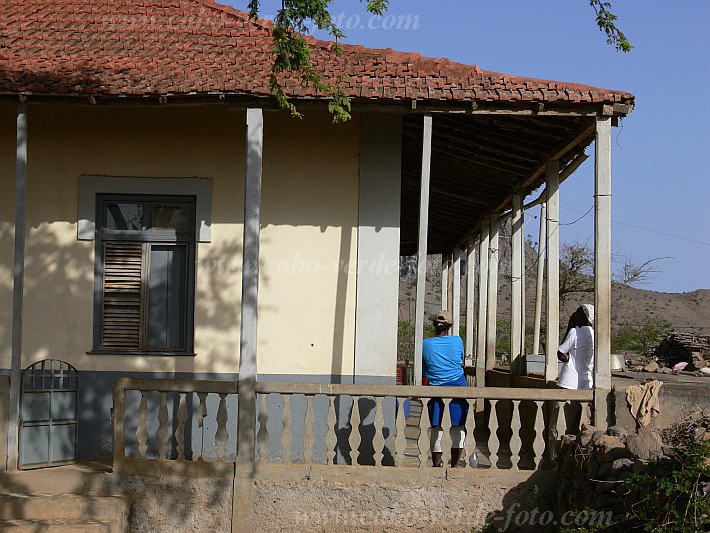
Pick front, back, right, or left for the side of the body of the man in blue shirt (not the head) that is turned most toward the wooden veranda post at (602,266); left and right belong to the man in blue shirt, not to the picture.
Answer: right

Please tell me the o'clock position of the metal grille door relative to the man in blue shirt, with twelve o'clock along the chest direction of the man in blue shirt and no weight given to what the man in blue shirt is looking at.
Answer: The metal grille door is roughly at 9 o'clock from the man in blue shirt.

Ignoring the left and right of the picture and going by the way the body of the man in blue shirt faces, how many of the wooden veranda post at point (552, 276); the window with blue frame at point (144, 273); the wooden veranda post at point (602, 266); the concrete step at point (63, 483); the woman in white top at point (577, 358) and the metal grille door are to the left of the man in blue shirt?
3

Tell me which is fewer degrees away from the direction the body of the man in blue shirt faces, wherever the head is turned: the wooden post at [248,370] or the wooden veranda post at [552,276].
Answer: the wooden veranda post

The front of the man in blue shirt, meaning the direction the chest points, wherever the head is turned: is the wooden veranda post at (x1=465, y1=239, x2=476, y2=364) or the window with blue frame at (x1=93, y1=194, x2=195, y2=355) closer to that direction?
the wooden veranda post

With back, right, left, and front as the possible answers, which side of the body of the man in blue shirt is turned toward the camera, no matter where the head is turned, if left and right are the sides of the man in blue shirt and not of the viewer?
back

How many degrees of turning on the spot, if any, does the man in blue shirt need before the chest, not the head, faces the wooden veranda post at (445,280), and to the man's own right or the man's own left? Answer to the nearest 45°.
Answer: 0° — they already face it

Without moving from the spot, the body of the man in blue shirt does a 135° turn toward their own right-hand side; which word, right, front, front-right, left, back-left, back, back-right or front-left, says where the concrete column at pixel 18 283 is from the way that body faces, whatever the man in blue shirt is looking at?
back-right

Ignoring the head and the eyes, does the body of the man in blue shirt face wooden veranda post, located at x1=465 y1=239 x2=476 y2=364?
yes

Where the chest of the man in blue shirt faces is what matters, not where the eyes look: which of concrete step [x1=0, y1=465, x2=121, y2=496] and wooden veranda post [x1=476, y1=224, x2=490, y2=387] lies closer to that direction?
the wooden veranda post
